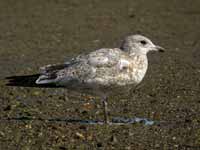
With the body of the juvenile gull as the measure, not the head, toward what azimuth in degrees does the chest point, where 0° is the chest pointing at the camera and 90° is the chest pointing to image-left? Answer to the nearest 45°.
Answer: approximately 270°
